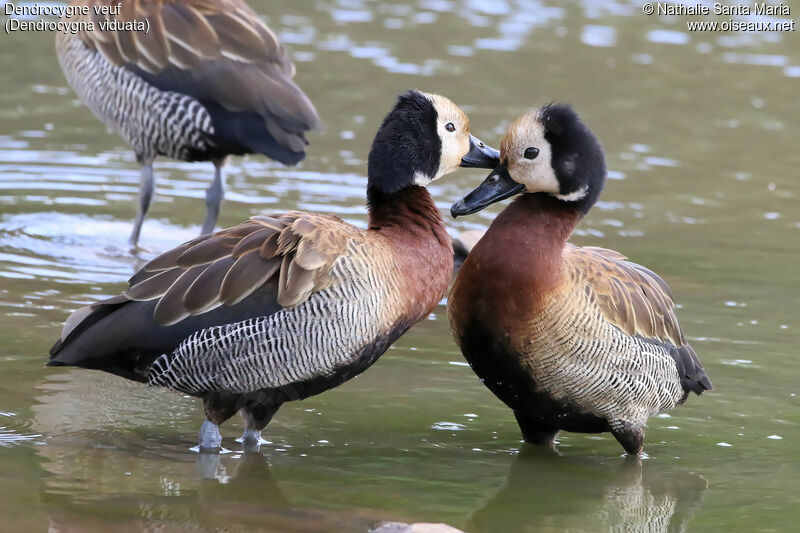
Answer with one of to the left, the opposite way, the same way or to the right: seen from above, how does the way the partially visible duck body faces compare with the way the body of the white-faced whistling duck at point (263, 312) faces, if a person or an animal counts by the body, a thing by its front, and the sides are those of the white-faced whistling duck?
the opposite way

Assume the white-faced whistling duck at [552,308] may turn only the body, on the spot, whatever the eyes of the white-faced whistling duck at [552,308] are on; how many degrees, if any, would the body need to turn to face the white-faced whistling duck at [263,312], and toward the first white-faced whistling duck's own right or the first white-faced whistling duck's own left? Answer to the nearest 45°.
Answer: approximately 45° to the first white-faced whistling duck's own right

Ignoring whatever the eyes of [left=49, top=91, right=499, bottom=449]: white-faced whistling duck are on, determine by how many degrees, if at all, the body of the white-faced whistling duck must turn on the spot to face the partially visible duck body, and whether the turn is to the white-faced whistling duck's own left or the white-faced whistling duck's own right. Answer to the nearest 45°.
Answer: approximately 90° to the white-faced whistling duck's own left

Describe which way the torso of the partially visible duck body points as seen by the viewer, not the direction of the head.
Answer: to the viewer's left

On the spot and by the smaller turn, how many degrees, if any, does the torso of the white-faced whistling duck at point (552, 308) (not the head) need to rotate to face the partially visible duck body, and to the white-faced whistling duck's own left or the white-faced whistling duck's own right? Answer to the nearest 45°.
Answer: approximately 90° to the white-faced whistling duck's own right

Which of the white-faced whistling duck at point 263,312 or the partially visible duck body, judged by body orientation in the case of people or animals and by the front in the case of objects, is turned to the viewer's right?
the white-faced whistling duck

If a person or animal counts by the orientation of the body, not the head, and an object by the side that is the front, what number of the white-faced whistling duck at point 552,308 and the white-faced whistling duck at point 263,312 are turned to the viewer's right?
1

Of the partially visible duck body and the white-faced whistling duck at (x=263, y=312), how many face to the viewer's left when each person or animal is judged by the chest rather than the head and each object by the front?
1

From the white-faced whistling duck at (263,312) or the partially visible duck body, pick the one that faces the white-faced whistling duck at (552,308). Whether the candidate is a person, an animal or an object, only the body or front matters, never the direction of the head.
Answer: the white-faced whistling duck at (263,312)

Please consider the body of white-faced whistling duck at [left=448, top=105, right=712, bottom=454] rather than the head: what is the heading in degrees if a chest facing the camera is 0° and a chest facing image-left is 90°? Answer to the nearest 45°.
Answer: approximately 45°

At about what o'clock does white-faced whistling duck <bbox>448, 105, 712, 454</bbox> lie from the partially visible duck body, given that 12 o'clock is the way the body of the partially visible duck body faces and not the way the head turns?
The white-faced whistling duck is roughly at 8 o'clock from the partially visible duck body.

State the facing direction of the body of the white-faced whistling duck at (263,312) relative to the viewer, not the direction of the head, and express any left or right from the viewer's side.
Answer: facing to the right of the viewer

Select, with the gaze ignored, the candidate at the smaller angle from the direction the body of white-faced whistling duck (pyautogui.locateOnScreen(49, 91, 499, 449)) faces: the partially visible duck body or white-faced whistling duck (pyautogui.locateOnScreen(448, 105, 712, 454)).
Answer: the white-faced whistling duck
